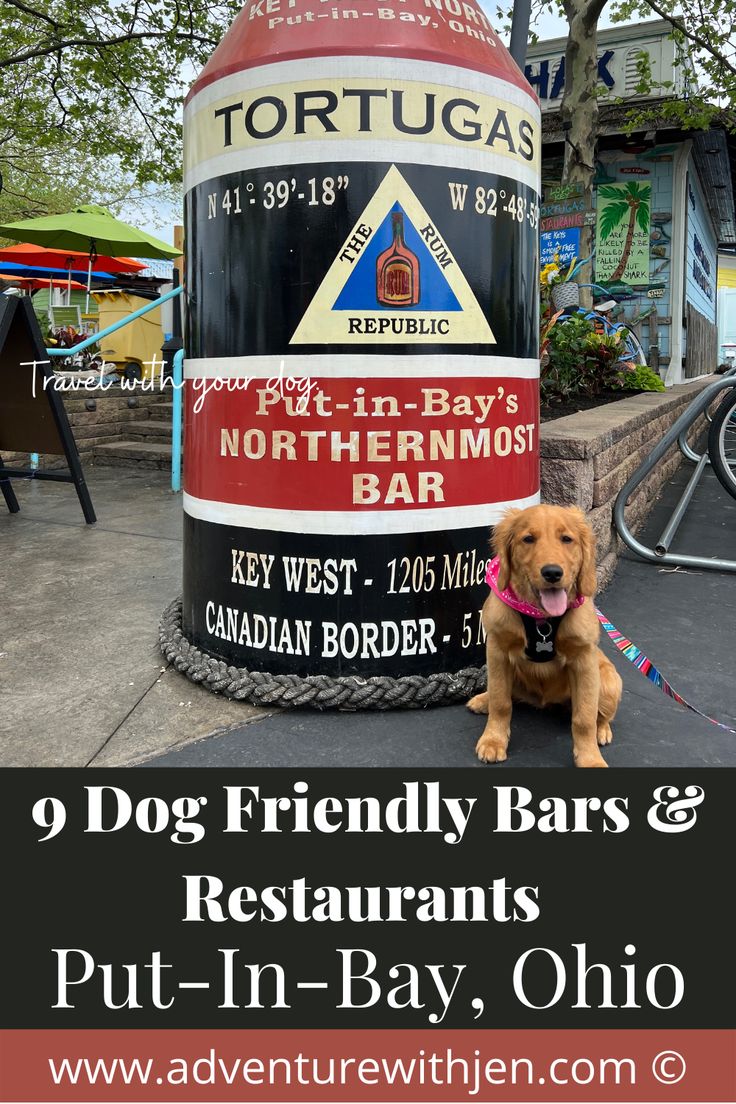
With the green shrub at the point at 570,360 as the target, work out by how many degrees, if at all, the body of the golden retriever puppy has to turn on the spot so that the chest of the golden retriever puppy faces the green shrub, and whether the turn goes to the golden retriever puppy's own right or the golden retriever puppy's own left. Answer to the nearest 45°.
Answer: approximately 180°

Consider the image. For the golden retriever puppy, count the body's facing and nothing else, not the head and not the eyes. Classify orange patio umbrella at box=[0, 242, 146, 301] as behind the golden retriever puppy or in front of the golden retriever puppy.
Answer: behind

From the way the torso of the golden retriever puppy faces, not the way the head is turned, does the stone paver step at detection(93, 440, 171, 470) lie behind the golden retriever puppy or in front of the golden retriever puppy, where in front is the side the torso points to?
behind

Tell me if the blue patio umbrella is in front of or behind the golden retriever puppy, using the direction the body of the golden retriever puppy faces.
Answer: behind

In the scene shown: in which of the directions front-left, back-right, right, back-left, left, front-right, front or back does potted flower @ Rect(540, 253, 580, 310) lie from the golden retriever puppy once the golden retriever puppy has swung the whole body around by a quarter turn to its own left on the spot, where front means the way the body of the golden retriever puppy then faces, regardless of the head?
left

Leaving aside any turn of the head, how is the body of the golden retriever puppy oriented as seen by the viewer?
toward the camera

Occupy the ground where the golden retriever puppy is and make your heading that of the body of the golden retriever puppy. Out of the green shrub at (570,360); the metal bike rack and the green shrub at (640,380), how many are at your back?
3

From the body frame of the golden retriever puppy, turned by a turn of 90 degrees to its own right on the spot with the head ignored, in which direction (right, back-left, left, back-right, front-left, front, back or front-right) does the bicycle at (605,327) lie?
right

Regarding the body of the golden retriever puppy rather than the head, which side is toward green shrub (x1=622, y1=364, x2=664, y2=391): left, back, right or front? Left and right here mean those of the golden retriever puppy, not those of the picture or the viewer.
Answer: back

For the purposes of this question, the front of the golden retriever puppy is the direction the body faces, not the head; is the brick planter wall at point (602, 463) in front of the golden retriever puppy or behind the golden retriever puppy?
behind

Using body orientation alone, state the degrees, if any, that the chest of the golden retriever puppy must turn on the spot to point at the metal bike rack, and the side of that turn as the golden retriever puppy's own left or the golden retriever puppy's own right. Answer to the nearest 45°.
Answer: approximately 180°
